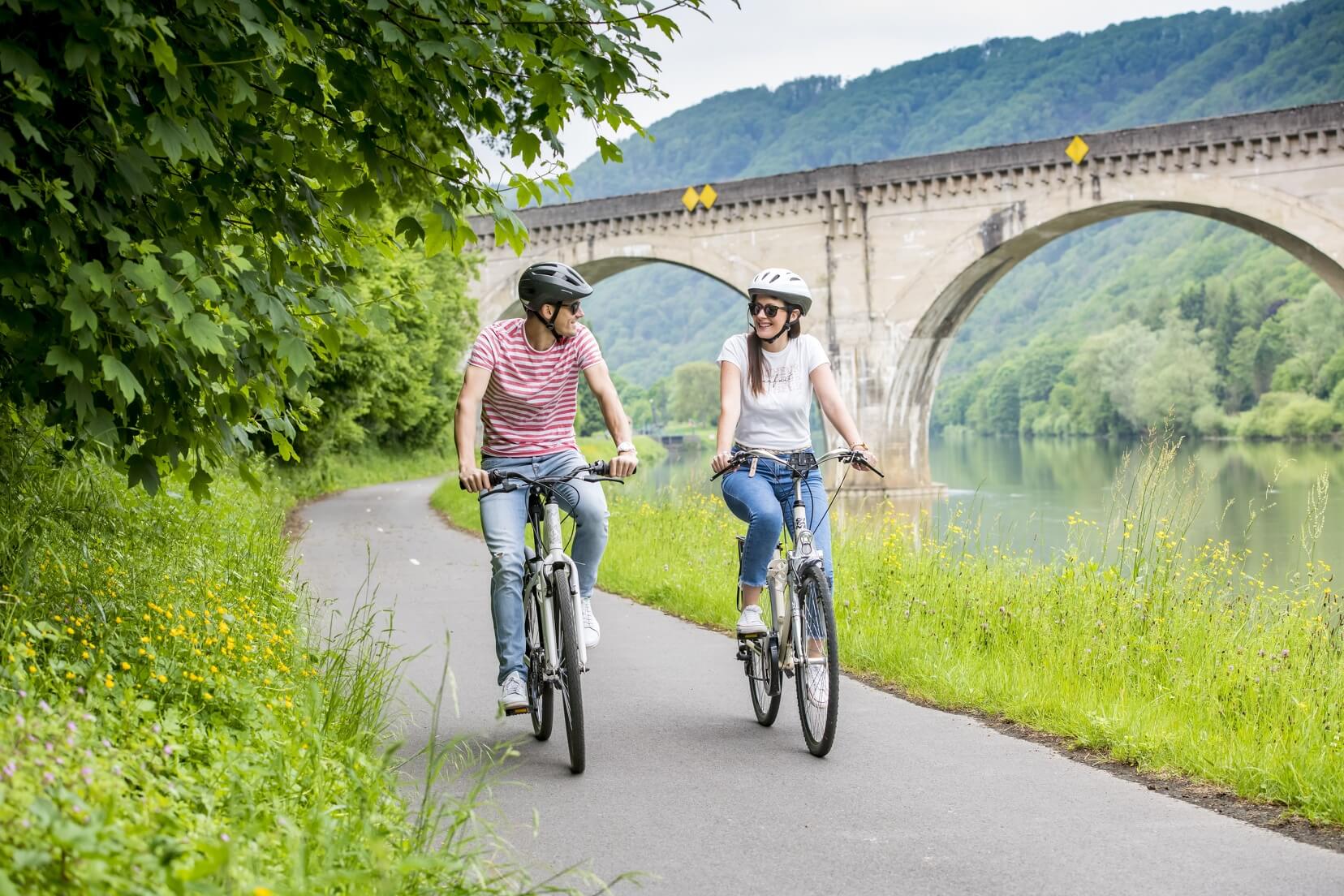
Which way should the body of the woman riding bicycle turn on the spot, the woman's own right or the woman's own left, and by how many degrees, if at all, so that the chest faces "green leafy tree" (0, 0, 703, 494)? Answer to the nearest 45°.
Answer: approximately 45° to the woman's own right

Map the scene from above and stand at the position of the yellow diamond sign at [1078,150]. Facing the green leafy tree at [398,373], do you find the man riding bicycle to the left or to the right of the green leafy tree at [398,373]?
left

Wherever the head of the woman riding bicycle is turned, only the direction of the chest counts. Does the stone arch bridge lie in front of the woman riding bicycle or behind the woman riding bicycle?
behind

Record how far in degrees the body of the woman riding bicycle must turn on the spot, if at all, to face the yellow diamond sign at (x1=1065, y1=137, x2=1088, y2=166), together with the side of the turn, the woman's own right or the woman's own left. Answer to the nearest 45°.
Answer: approximately 180°

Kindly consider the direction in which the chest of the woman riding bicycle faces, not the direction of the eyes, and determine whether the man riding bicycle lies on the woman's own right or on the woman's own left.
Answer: on the woman's own right

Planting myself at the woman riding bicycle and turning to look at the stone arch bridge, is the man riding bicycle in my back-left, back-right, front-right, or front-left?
back-left

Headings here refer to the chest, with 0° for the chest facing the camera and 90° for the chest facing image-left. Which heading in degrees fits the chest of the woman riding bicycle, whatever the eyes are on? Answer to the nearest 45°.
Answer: approximately 0°

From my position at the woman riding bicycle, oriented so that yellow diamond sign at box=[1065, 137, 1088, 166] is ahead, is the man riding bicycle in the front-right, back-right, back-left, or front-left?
back-left

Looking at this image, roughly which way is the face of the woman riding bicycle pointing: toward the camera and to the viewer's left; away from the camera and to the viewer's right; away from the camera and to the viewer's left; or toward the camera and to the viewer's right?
toward the camera and to the viewer's left

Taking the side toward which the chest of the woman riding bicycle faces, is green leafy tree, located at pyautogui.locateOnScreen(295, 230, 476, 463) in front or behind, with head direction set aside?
behind

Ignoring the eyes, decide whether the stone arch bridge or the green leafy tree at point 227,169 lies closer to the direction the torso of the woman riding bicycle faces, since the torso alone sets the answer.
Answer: the green leafy tree
